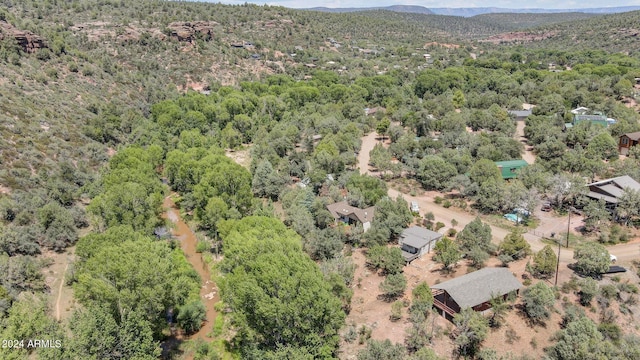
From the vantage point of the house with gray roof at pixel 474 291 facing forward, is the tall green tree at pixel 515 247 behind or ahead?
behind

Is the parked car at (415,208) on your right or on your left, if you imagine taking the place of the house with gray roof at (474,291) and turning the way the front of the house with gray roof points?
on your right

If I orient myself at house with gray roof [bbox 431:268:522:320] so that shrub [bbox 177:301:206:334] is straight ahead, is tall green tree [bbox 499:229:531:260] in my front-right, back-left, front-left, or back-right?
back-right

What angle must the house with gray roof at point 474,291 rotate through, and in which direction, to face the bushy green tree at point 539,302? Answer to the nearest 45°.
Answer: approximately 135° to its left

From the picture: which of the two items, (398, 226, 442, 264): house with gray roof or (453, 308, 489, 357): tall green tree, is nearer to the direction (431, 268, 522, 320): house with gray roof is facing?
the tall green tree

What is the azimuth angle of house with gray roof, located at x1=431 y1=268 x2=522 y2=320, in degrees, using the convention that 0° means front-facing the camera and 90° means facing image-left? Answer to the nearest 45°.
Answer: approximately 45°

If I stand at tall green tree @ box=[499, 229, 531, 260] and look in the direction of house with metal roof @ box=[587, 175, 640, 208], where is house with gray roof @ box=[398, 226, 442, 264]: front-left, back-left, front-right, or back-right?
back-left

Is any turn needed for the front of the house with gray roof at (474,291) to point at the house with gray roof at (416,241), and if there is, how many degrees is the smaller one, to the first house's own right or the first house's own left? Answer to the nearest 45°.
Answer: approximately 90° to the first house's own right
